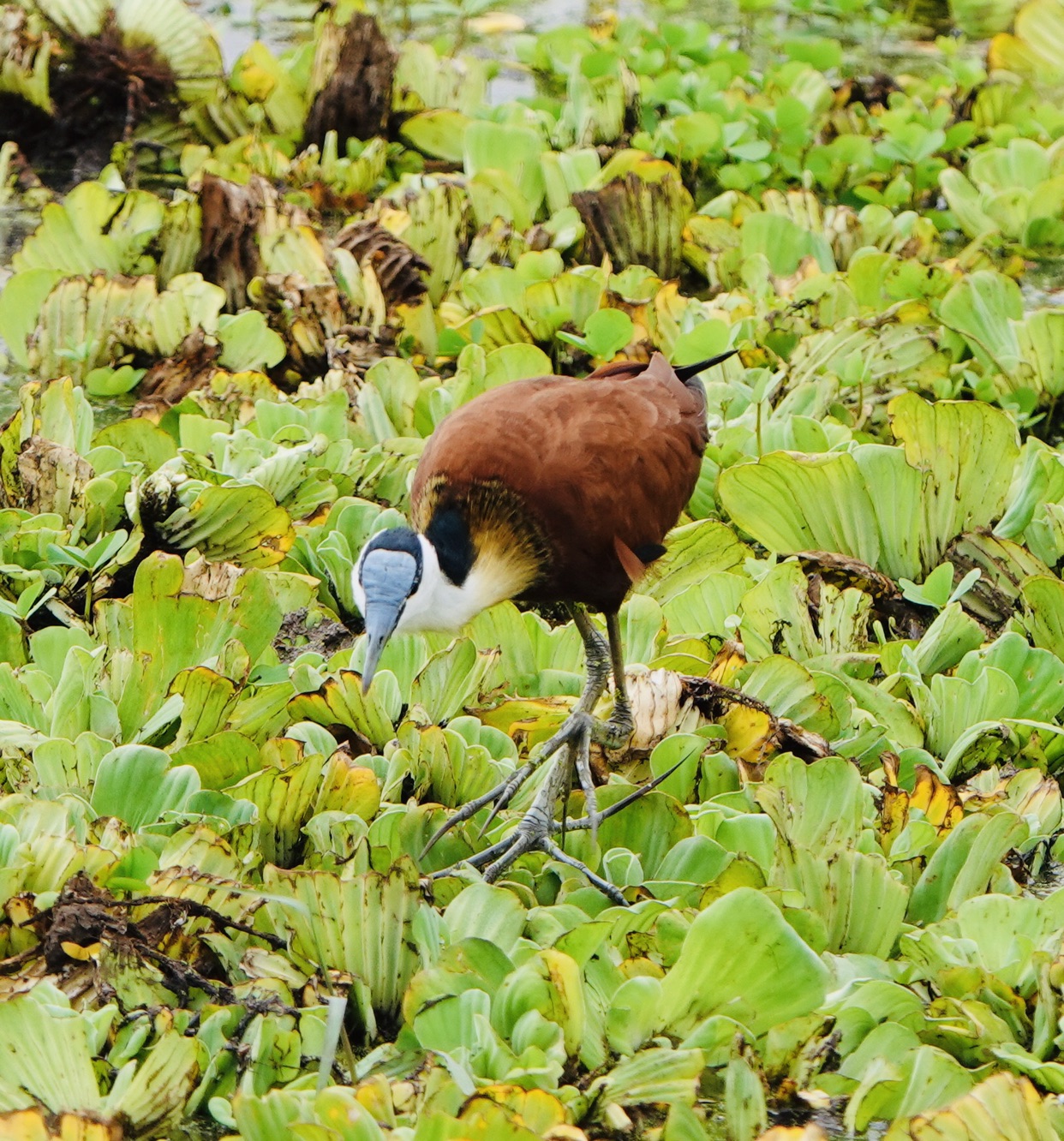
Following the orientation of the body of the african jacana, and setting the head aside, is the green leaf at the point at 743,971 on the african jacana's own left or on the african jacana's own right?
on the african jacana's own left

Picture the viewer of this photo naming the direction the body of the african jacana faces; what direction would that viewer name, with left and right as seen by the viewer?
facing the viewer and to the left of the viewer

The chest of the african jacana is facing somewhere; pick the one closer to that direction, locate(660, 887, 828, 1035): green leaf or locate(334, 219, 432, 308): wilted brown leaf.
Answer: the green leaf

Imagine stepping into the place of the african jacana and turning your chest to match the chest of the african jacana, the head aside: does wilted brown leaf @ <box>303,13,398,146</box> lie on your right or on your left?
on your right

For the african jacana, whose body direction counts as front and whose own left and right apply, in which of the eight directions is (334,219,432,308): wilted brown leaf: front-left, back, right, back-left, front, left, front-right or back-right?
back-right
